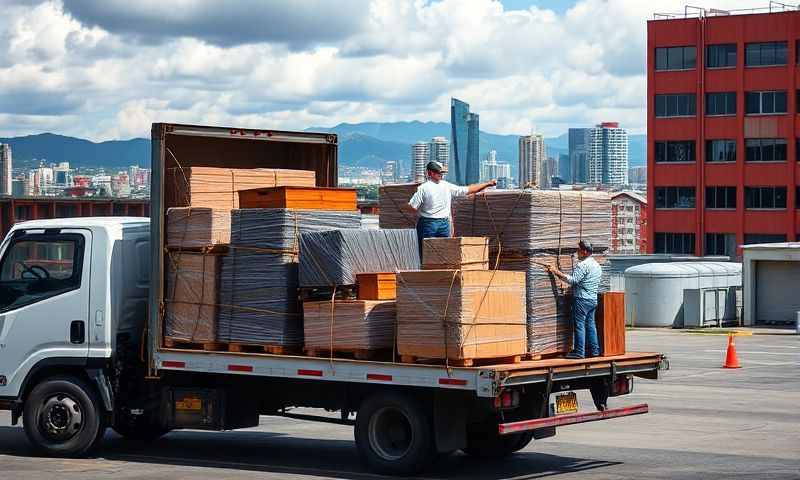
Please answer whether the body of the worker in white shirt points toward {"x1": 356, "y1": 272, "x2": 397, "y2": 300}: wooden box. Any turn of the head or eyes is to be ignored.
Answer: no

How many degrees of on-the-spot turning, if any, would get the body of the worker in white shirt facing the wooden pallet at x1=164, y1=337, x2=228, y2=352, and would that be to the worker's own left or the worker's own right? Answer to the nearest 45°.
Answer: approximately 135° to the worker's own right

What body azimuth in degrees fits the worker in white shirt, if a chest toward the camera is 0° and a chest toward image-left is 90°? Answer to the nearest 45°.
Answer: approximately 315°

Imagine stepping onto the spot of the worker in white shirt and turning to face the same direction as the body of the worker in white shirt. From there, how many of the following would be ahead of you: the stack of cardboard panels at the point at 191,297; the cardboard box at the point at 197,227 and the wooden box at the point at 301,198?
0

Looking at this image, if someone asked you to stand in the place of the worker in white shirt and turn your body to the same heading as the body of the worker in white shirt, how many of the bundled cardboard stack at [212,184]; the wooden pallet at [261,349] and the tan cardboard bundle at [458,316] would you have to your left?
0

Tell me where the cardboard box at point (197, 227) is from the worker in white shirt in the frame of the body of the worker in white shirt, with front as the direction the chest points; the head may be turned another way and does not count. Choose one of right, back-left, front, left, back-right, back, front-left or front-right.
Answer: back-right

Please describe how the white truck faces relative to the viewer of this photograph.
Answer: facing away from the viewer and to the left of the viewer

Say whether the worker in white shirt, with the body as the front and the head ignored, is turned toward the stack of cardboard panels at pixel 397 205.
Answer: no

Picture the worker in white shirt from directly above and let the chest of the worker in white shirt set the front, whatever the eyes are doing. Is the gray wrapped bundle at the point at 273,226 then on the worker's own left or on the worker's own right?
on the worker's own right

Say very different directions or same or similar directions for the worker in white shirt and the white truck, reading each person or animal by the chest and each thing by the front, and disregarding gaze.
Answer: very different directions

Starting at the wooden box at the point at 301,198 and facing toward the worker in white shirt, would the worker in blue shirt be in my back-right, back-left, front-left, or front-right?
front-right
